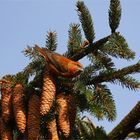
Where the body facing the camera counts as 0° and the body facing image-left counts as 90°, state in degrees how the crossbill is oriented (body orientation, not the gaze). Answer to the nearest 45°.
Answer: approximately 270°
